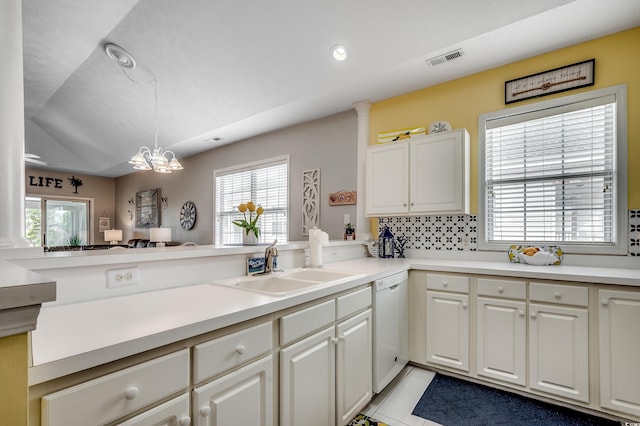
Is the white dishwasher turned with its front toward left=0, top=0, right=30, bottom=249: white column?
no

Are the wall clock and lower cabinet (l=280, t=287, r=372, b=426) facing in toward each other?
no

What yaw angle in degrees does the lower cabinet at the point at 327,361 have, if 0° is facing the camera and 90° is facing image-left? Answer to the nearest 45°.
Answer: approximately 315°

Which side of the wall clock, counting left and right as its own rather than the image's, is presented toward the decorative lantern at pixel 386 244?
left

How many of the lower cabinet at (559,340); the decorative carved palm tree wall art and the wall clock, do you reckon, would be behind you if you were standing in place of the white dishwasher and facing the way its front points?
2

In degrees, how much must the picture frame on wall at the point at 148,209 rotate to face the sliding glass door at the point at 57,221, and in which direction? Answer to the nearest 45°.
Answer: approximately 90° to its right

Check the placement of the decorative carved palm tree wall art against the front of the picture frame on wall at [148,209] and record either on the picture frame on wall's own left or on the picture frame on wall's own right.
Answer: on the picture frame on wall's own left

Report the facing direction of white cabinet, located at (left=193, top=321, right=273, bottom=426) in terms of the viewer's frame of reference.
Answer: facing the viewer and to the right of the viewer

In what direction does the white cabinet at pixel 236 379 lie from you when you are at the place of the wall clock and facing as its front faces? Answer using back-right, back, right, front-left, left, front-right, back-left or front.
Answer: front-left

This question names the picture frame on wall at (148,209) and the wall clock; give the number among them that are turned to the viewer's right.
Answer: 0

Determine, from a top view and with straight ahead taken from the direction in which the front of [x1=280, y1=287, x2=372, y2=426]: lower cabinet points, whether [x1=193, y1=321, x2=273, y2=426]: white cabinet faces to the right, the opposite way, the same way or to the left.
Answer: the same way

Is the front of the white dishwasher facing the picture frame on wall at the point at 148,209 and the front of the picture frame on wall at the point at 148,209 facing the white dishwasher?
no

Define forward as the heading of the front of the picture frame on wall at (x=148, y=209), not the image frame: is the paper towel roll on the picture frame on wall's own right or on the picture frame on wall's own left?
on the picture frame on wall's own left

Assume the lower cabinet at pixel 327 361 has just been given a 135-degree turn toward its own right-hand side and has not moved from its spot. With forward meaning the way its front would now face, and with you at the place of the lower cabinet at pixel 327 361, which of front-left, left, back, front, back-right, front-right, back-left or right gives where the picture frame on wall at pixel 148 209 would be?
front-right

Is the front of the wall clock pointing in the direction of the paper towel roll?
no

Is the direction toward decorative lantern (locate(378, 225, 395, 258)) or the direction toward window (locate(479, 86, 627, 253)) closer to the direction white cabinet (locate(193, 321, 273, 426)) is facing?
the window

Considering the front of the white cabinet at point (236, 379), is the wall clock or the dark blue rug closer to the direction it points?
the dark blue rug

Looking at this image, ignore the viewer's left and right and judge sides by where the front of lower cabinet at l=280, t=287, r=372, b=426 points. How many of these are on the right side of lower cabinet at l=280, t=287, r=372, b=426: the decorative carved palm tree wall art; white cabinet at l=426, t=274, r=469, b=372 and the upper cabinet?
0

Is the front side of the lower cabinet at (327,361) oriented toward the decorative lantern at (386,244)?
no
